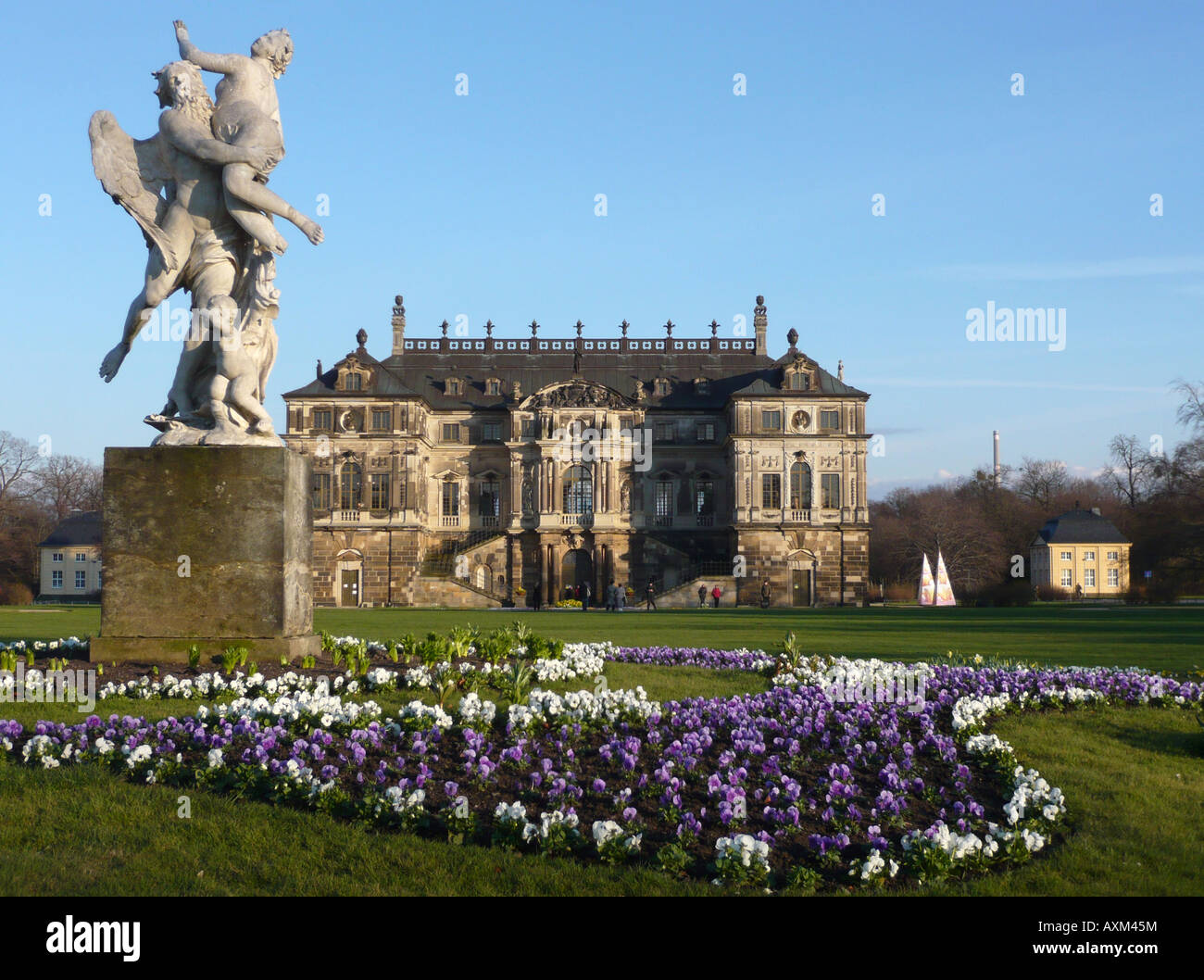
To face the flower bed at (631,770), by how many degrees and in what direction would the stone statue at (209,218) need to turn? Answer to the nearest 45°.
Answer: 0° — it already faces it

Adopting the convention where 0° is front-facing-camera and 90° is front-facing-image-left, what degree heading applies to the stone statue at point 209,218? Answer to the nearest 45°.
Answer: approximately 315°
